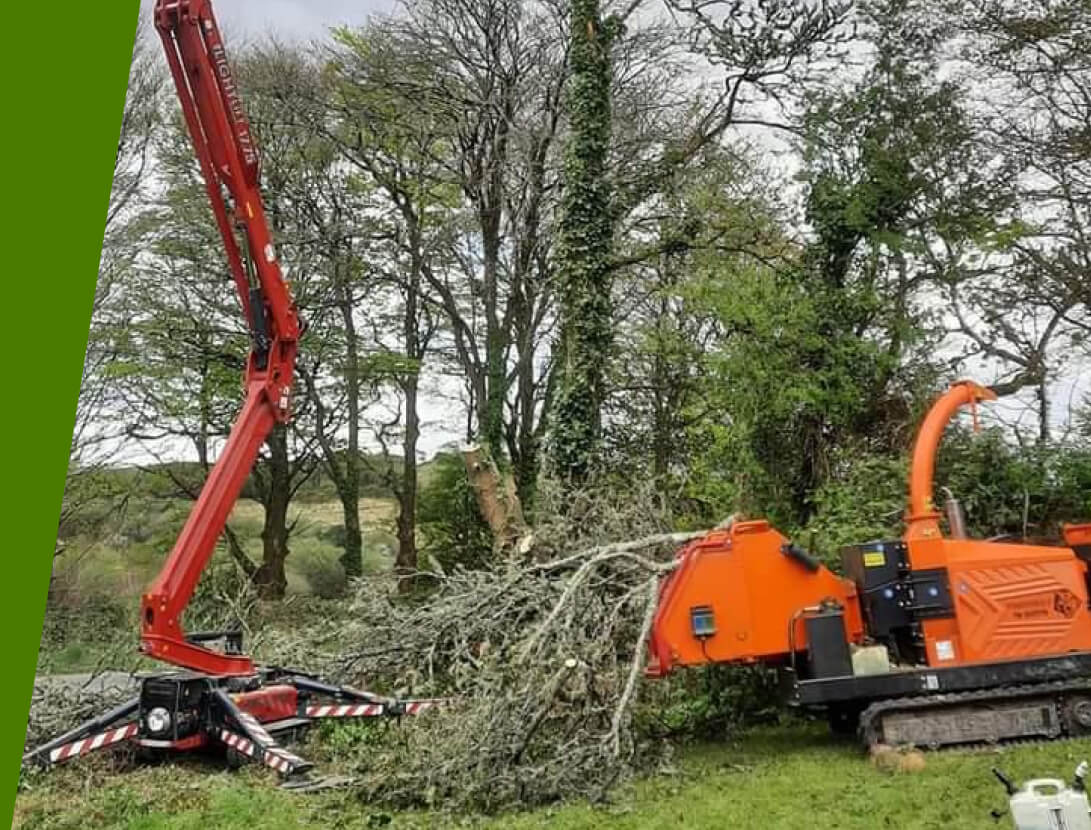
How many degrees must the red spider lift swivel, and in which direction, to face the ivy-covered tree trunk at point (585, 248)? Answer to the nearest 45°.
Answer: approximately 180°

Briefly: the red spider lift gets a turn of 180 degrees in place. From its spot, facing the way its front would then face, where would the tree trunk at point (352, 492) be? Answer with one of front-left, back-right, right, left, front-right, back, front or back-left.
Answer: front-left

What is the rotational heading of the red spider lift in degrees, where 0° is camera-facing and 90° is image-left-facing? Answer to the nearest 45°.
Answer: approximately 45°

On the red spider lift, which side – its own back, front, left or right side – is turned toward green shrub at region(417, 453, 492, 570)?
back

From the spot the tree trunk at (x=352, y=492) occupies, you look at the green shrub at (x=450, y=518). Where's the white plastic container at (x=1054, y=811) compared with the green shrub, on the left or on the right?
right

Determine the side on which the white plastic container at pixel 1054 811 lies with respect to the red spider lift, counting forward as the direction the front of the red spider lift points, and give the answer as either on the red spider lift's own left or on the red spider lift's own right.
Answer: on the red spider lift's own left

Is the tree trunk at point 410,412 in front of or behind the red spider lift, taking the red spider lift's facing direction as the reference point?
behind
